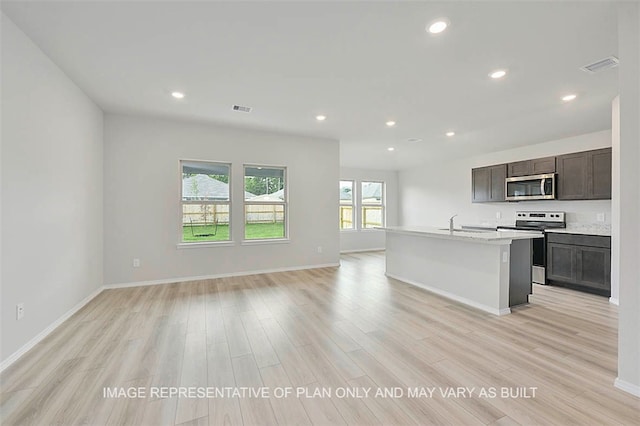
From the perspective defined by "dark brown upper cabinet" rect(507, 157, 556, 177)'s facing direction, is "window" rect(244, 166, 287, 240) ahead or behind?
ahead

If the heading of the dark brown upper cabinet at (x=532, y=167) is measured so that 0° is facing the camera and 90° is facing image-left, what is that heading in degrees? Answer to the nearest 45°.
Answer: approximately 45°

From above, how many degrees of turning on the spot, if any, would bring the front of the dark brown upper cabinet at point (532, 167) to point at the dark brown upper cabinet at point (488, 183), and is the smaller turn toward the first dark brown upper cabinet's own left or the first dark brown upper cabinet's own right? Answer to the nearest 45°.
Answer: approximately 90° to the first dark brown upper cabinet's own right

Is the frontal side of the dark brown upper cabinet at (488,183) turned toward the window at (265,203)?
yes

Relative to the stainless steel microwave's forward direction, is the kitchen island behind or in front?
in front

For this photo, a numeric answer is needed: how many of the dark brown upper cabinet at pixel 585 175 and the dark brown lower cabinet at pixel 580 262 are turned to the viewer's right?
0

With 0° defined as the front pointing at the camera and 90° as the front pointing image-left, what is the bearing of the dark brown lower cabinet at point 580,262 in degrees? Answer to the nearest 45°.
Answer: approximately 45°

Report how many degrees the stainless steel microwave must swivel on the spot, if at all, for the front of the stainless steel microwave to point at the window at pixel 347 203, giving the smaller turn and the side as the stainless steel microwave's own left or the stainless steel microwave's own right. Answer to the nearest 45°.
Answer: approximately 45° to the stainless steel microwave's own right

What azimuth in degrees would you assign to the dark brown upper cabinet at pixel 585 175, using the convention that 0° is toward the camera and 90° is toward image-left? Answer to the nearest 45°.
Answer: approximately 45°

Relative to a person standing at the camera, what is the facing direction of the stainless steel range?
facing the viewer and to the left of the viewer

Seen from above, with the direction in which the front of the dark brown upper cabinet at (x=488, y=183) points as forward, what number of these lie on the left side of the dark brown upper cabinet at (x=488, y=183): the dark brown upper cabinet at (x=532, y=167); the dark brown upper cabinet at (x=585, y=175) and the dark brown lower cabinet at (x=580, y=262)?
3
